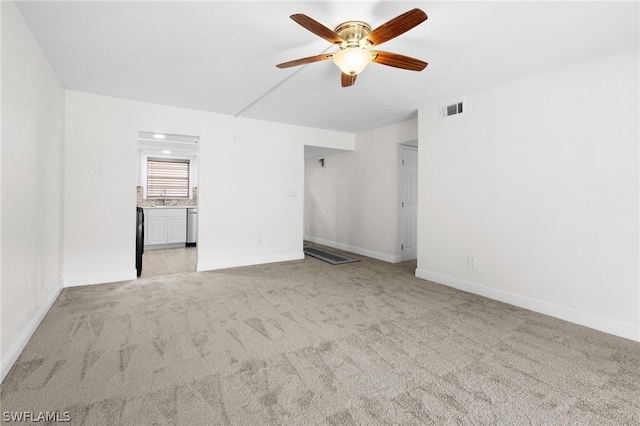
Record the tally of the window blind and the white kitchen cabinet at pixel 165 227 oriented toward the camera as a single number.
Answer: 2

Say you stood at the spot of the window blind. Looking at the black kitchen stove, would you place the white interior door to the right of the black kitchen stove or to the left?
left

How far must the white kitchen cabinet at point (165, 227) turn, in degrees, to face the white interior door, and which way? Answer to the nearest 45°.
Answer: approximately 45° to its left

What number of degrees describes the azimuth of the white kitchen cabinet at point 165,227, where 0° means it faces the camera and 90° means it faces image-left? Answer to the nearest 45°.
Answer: approximately 0°

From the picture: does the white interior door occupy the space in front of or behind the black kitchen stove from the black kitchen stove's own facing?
in front

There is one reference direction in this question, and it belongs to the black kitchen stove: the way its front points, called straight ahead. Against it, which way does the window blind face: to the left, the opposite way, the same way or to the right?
to the right

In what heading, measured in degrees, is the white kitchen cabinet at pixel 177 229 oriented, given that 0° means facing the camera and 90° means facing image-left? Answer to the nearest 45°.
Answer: approximately 0°

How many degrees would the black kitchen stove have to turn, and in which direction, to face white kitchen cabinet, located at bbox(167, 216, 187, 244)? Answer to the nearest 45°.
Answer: approximately 90° to its left

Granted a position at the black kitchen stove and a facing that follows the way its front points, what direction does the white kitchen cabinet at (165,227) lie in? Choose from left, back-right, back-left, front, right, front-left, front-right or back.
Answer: left

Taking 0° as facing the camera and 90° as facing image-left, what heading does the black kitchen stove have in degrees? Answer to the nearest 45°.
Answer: approximately 270°
